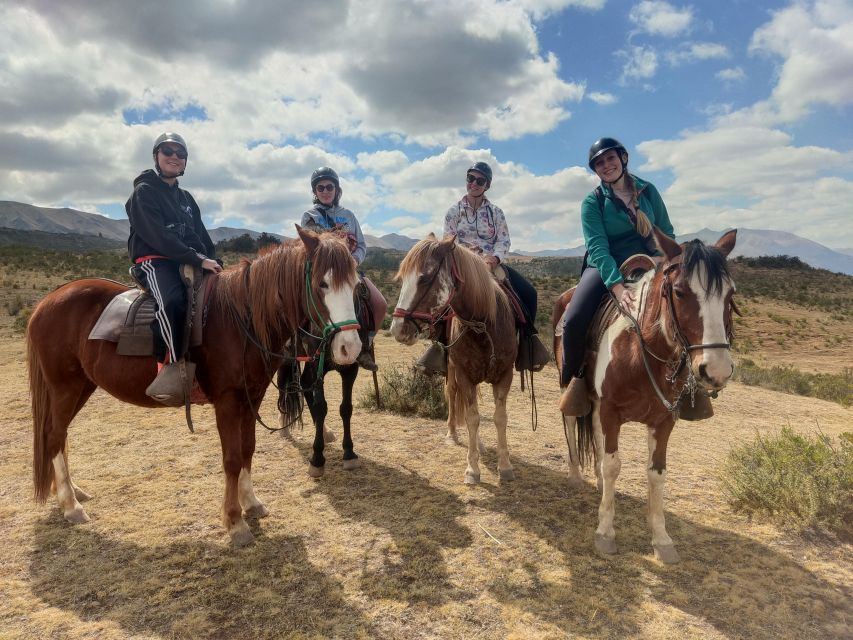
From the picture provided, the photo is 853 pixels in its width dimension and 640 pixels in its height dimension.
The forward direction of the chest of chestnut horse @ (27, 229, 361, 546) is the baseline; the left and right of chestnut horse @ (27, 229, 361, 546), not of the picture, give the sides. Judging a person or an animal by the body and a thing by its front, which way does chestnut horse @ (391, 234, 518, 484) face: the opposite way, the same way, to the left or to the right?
to the right

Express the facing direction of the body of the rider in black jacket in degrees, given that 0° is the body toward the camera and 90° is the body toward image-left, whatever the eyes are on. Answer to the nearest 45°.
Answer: approximately 315°

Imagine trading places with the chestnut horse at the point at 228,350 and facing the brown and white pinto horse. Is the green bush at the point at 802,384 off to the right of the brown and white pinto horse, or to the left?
left

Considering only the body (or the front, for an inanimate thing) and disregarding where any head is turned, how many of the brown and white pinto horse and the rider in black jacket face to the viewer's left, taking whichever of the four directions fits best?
0

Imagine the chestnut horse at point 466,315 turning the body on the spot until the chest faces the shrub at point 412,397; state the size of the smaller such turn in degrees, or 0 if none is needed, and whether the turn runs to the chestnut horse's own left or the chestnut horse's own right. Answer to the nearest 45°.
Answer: approximately 180°

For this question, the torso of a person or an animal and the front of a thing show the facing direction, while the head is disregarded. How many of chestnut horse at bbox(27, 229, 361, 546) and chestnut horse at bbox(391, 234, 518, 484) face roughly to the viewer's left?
0

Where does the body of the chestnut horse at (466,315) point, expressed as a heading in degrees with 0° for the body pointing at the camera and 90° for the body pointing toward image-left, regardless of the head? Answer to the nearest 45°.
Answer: approximately 0°

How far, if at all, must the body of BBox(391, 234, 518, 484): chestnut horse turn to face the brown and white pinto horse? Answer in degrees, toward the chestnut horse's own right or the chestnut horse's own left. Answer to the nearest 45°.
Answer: approximately 45° to the chestnut horse's own left

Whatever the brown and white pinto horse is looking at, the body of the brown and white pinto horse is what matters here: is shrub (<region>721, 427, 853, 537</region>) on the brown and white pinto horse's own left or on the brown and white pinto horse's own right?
on the brown and white pinto horse's own left

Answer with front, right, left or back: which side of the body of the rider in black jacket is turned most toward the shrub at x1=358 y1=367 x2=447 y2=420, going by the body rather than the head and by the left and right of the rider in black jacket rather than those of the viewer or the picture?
left
